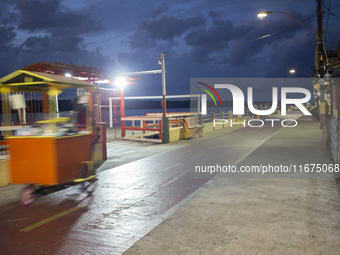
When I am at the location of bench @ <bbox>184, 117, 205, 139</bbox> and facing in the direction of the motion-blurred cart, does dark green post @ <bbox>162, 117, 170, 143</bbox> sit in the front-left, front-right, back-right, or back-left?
front-right

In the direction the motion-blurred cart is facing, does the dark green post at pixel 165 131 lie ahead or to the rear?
to the rear

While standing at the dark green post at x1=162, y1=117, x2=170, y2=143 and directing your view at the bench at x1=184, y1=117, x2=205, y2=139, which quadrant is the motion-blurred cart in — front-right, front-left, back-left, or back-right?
back-right

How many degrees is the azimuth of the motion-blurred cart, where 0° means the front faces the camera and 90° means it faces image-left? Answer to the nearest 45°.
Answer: approximately 45°

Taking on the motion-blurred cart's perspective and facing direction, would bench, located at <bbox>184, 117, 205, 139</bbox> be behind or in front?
behind

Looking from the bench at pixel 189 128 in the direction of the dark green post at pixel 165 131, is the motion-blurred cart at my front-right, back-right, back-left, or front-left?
front-left
